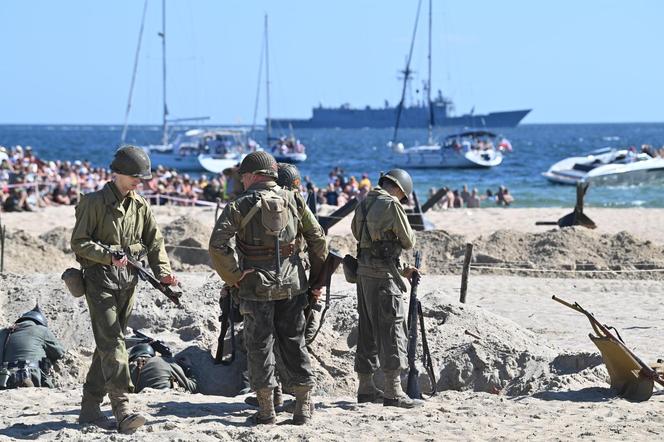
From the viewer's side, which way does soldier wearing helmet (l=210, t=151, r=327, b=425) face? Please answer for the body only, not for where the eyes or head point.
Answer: away from the camera

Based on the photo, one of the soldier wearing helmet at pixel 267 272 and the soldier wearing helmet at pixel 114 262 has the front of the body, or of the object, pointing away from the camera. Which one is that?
the soldier wearing helmet at pixel 267 272

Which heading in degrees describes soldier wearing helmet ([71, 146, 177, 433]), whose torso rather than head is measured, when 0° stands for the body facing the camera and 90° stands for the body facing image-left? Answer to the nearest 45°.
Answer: approximately 315°

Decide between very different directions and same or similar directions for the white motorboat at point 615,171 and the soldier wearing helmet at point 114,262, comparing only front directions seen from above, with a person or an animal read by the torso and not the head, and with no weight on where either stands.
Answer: very different directions

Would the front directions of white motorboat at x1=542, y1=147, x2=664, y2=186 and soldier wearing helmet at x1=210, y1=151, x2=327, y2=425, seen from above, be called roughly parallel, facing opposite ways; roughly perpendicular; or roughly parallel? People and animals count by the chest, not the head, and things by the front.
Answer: roughly perpendicular

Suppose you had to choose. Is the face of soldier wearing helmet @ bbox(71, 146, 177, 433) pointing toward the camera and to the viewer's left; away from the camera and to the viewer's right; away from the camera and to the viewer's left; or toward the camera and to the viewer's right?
toward the camera and to the viewer's right

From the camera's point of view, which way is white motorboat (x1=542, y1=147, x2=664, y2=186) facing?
to the viewer's left

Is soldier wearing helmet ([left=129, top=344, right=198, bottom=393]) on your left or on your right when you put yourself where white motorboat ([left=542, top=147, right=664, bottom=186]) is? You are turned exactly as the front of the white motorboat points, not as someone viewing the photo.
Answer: on your left

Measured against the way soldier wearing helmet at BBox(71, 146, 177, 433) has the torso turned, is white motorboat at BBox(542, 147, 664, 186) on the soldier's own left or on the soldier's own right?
on the soldier's own left

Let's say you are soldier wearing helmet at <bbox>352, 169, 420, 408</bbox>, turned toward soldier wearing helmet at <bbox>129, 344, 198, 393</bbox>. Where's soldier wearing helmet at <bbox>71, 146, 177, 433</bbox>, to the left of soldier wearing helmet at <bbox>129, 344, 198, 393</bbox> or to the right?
left

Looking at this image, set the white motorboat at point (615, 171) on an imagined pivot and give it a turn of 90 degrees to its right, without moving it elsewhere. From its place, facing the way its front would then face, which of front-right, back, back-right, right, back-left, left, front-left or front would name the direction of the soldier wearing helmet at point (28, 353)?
back

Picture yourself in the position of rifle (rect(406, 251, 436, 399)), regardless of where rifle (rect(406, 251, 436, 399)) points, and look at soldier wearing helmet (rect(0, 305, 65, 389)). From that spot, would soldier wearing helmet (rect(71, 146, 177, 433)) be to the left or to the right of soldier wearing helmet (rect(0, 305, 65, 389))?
left
